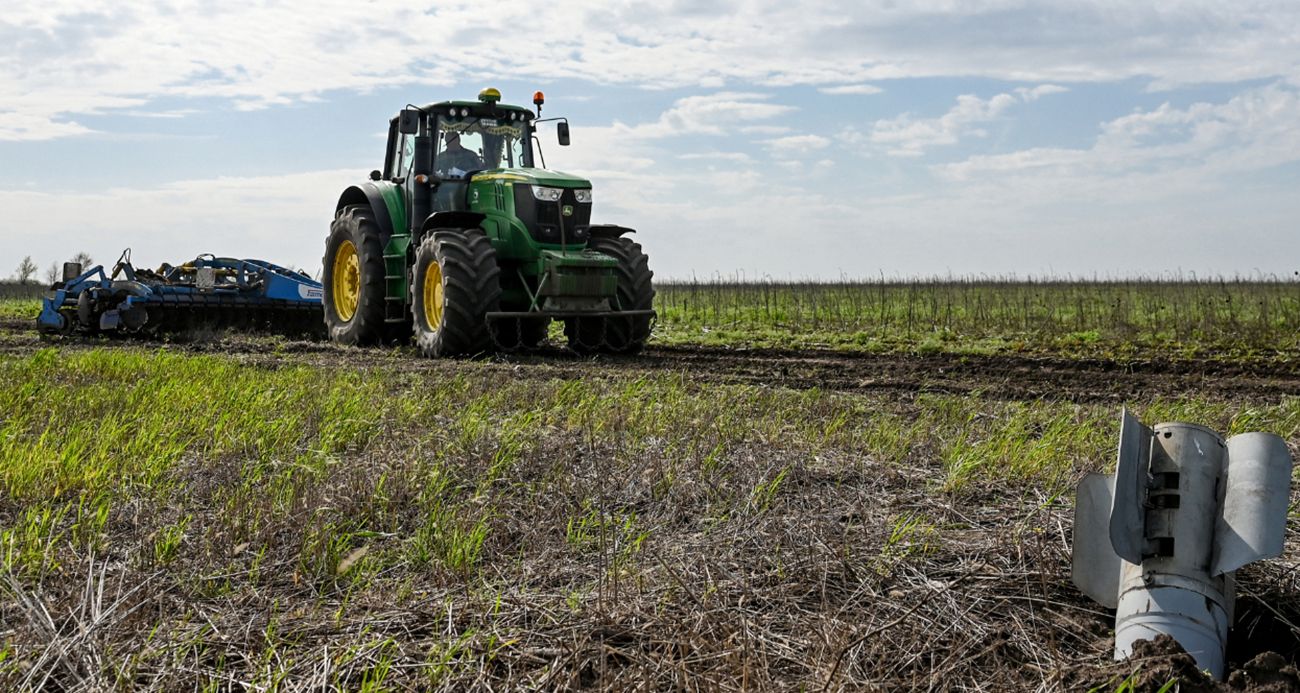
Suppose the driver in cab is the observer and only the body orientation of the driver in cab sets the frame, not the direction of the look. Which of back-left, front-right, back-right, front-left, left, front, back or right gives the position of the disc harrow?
back

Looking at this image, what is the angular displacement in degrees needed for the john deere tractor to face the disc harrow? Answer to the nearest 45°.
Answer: approximately 180°

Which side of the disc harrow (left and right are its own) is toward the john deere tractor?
front

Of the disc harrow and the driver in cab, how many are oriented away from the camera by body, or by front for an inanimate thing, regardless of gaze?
0

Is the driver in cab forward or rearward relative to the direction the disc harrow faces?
forward

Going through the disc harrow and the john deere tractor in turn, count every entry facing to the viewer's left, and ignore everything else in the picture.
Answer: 0
